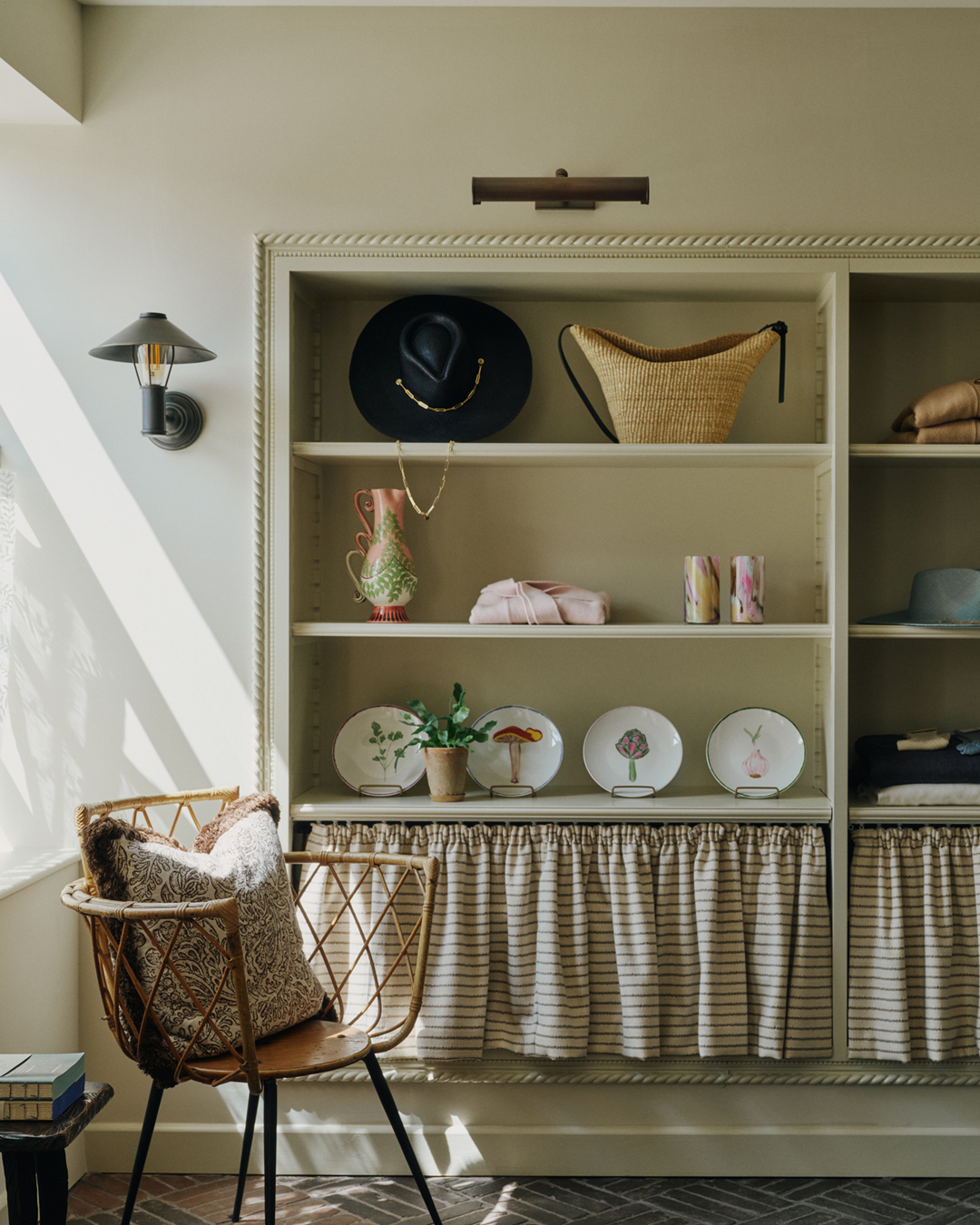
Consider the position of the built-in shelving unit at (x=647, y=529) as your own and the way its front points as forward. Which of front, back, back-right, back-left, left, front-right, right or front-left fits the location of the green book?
front-right

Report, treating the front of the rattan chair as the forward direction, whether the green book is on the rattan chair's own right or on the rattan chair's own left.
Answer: on the rattan chair's own right

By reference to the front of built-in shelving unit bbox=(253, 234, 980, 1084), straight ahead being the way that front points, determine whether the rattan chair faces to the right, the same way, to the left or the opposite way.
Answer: to the left

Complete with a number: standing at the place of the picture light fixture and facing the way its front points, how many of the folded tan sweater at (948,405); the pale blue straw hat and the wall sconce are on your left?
2

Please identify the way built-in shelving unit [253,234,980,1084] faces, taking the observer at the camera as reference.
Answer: facing the viewer

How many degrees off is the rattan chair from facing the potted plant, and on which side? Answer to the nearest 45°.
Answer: approximately 90° to its left

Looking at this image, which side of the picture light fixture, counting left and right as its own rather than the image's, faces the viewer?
front

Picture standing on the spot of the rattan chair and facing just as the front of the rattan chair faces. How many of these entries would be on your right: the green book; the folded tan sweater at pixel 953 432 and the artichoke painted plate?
1

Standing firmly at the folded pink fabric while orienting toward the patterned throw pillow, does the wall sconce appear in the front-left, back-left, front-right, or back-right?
front-right

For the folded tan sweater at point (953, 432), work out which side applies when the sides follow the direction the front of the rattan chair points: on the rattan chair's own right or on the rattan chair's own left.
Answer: on the rattan chair's own left

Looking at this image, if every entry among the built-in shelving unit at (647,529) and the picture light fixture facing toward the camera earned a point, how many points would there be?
2

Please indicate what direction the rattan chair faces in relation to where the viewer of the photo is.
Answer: facing the viewer and to the right of the viewer

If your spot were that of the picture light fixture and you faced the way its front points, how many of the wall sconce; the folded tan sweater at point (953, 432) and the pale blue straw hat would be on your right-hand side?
1

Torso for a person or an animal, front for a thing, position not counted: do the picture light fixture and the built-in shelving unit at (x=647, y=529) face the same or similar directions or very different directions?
same or similar directions

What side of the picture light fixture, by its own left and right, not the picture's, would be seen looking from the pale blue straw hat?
left
